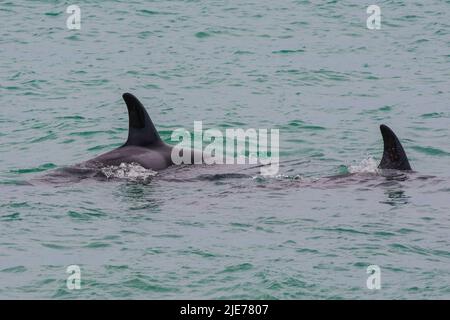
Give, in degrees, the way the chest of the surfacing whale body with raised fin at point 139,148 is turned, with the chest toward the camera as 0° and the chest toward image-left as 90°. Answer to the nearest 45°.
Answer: approximately 270°
